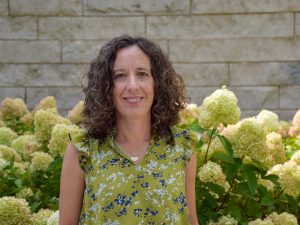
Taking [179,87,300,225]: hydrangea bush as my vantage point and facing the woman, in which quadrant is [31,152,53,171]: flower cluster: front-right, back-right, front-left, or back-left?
front-right

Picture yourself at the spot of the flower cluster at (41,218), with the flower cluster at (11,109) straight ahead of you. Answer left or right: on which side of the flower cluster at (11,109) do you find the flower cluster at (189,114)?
right

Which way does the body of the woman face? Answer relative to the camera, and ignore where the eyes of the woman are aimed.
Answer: toward the camera

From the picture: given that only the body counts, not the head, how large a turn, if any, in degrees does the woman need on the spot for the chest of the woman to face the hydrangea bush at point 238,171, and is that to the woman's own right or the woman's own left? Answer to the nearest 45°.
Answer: approximately 135° to the woman's own left

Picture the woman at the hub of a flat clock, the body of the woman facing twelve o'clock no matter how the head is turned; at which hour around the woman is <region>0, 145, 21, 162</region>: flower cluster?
The flower cluster is roughly at 5 o'clock from the woman.

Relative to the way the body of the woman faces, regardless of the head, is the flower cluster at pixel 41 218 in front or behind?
behind
